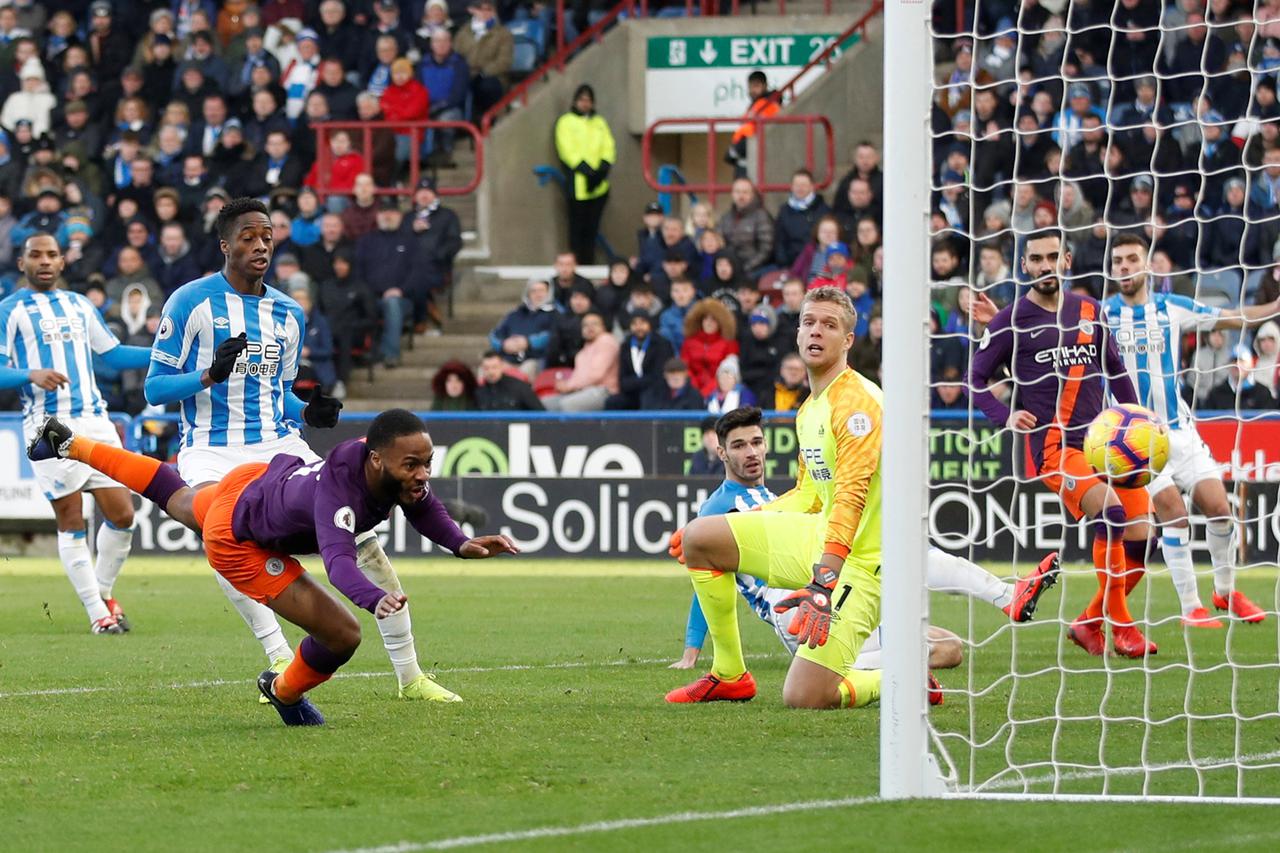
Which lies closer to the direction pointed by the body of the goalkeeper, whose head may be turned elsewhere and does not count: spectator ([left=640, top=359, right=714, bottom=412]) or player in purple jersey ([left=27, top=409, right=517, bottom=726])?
the player in purple jersey

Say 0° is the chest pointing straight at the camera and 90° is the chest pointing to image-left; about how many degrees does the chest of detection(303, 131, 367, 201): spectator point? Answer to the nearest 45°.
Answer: approximately 0°

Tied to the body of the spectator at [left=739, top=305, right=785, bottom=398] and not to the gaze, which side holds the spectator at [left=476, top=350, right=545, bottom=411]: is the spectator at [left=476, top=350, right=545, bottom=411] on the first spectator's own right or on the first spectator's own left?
on the first spectator's own right

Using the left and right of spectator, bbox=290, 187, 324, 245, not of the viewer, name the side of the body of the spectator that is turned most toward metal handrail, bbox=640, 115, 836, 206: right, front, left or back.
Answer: left

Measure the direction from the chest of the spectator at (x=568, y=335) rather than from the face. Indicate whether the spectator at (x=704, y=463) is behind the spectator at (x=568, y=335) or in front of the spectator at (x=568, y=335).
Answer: in front

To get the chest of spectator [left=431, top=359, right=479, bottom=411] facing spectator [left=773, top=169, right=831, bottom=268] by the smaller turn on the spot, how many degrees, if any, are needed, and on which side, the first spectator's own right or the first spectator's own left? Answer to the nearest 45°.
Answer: approximately 90° to the first spectator's own left

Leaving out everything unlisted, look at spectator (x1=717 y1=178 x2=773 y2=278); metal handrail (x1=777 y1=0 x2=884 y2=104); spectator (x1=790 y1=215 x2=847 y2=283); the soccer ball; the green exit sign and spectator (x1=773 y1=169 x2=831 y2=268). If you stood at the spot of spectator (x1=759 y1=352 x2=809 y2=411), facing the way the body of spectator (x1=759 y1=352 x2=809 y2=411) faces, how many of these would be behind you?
5

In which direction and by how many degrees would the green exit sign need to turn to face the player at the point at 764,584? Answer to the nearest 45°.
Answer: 0° — it already faces them

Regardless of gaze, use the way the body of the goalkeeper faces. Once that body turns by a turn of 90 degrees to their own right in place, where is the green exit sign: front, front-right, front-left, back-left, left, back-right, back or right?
front-right
